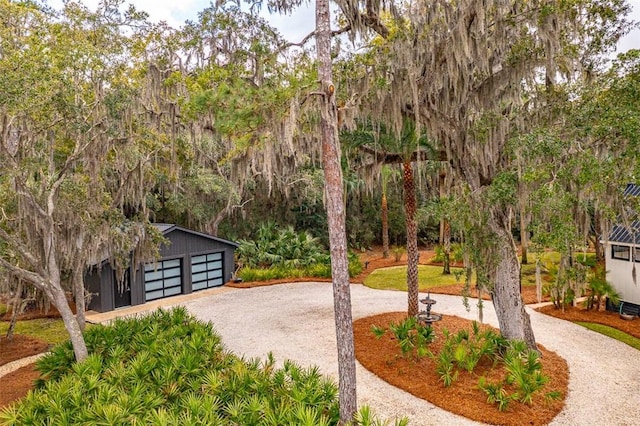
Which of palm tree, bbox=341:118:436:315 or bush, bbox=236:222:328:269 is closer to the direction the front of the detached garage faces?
the palm tree

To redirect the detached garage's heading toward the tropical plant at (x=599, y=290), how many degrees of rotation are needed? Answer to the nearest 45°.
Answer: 0° — it already faces it

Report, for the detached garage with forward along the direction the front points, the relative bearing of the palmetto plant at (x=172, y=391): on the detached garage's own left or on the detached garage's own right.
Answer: on the detached garage's own right

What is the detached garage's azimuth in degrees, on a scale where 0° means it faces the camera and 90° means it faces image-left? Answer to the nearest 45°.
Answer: approximately 315°

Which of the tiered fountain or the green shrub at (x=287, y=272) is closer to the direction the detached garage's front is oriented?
the tiered fountain

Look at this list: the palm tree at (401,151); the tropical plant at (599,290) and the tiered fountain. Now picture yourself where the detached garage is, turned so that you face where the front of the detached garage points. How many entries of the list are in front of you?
3

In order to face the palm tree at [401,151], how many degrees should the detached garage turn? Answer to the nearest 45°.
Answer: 0° — it already faces it

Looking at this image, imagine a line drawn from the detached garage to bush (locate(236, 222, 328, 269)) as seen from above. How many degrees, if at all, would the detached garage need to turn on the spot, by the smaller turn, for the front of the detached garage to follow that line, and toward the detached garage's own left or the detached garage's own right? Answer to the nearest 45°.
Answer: approximately 45° to the detached garage's own left

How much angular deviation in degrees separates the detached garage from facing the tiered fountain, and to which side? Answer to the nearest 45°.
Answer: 0° — it already faces it
